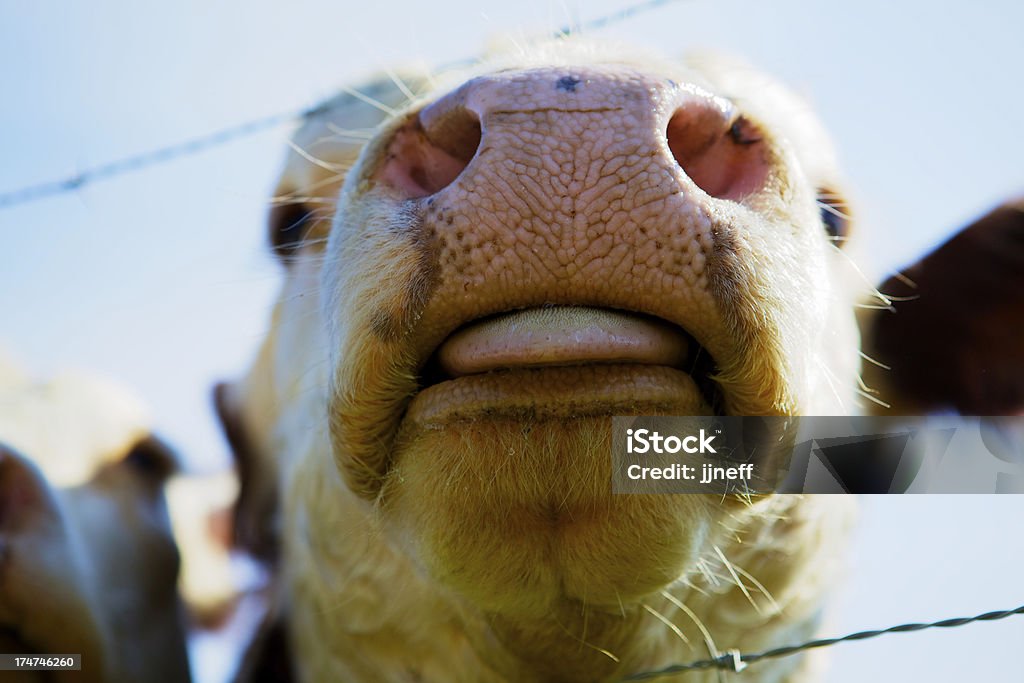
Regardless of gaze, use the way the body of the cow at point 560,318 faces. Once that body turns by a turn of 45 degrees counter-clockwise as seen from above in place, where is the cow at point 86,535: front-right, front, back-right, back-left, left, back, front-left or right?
back

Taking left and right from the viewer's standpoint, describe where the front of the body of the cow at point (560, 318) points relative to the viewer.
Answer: facing the viewer
